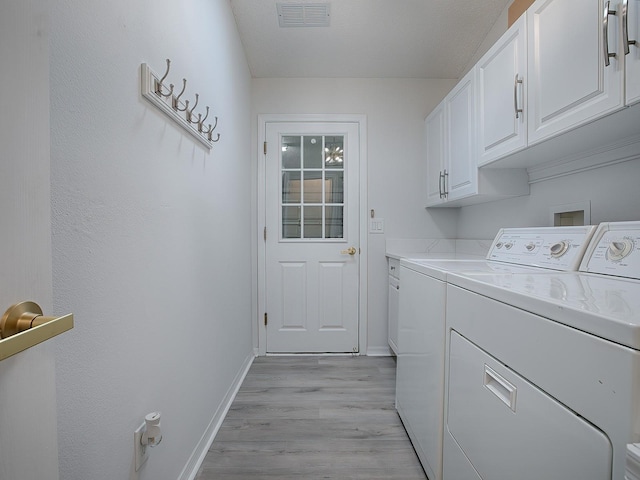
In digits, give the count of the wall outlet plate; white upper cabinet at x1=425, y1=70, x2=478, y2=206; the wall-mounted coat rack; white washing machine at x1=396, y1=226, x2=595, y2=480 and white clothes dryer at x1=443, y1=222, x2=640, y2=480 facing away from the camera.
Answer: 0

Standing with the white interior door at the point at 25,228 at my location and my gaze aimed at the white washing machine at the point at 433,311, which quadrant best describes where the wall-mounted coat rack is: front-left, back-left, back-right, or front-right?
front-left

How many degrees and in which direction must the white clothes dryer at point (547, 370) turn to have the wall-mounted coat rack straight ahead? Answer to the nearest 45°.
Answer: approximately 45° to its right

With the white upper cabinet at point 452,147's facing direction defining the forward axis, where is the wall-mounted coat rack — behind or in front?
in front

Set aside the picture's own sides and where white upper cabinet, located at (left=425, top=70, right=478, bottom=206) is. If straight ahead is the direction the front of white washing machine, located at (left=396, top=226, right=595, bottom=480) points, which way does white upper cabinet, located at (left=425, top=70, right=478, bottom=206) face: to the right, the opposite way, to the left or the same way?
the same way

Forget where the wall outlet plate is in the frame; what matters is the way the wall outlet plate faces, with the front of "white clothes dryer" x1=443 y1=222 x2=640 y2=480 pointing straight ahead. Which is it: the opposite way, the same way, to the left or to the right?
the opposite way

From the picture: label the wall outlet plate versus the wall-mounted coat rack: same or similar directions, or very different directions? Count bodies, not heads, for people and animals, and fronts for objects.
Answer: same or similar directions

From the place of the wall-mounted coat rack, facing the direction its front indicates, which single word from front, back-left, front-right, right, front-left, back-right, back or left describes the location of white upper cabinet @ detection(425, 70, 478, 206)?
front-left

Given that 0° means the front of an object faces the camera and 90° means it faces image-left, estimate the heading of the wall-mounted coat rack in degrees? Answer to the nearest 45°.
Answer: approximately 315°

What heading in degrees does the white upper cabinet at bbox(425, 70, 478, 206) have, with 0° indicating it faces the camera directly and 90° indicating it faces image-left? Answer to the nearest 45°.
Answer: approximately 45°

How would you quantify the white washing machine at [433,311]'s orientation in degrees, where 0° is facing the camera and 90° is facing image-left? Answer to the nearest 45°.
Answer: approximately 45°

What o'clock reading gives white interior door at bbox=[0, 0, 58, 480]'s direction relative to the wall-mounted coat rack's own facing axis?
The white interior door is roughly at 2 o'clock from the wall-mounted coat rack.

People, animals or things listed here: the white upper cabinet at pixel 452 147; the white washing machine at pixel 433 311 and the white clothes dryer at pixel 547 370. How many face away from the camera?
0

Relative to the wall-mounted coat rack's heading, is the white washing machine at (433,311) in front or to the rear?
in front

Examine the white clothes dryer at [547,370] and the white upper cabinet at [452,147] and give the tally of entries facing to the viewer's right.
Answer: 0

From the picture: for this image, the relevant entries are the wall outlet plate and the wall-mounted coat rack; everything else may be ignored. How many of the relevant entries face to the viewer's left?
0

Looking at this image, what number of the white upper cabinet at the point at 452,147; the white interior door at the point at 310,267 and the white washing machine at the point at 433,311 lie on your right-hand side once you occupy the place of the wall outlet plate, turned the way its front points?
0

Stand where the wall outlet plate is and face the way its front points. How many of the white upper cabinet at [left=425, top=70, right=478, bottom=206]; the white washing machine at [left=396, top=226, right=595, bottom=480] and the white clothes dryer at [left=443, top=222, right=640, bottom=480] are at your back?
0

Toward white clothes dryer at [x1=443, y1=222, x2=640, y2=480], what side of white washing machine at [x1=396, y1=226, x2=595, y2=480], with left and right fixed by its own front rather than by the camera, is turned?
left
